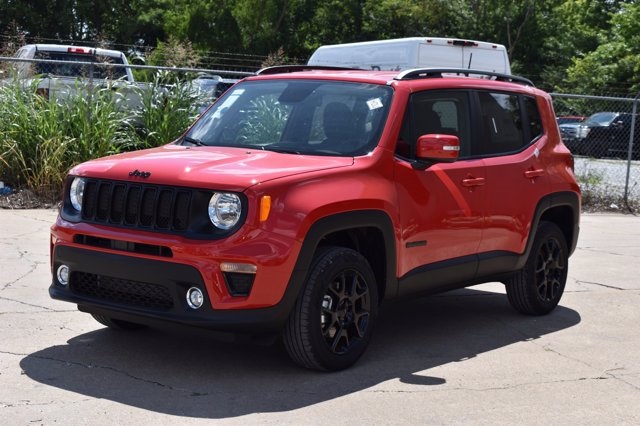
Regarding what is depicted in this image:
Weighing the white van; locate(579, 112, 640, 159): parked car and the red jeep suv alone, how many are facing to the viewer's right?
0

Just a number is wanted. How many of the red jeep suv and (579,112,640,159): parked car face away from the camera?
0

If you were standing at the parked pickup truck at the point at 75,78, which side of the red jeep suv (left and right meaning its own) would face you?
right

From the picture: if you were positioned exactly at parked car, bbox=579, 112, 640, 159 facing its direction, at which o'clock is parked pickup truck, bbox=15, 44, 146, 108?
parked pickup truck, bbox=15, 44, 146, 108 is roughly at 12 o'clock from parked car, bbox=579, 112, 640, 159.

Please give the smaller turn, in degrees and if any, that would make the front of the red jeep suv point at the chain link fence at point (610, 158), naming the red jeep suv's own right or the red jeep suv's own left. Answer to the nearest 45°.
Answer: approximately 180°

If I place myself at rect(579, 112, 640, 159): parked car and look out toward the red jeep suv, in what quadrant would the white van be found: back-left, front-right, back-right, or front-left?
front-right

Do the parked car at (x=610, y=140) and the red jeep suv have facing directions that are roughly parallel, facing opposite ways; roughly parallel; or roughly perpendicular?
roughly parallel

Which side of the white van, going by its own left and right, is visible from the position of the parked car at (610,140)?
right

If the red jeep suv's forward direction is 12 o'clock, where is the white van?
The white van is roughly at 5 o'clock from the red jeep suv.

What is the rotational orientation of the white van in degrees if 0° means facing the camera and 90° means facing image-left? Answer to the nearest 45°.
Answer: approximately 135°

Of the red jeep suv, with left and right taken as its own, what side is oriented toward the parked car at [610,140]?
back

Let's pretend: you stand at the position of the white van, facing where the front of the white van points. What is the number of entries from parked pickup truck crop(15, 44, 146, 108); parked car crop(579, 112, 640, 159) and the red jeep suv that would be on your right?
1

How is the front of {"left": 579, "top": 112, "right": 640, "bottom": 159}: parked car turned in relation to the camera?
facing the viewer and to the left of the viewer
